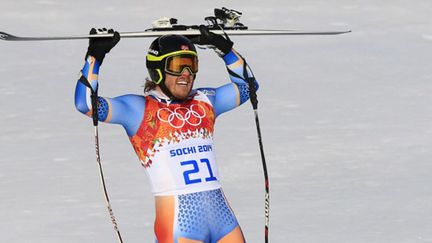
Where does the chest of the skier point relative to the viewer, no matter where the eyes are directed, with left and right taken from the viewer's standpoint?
facing the viewer and to the right of the viewer
